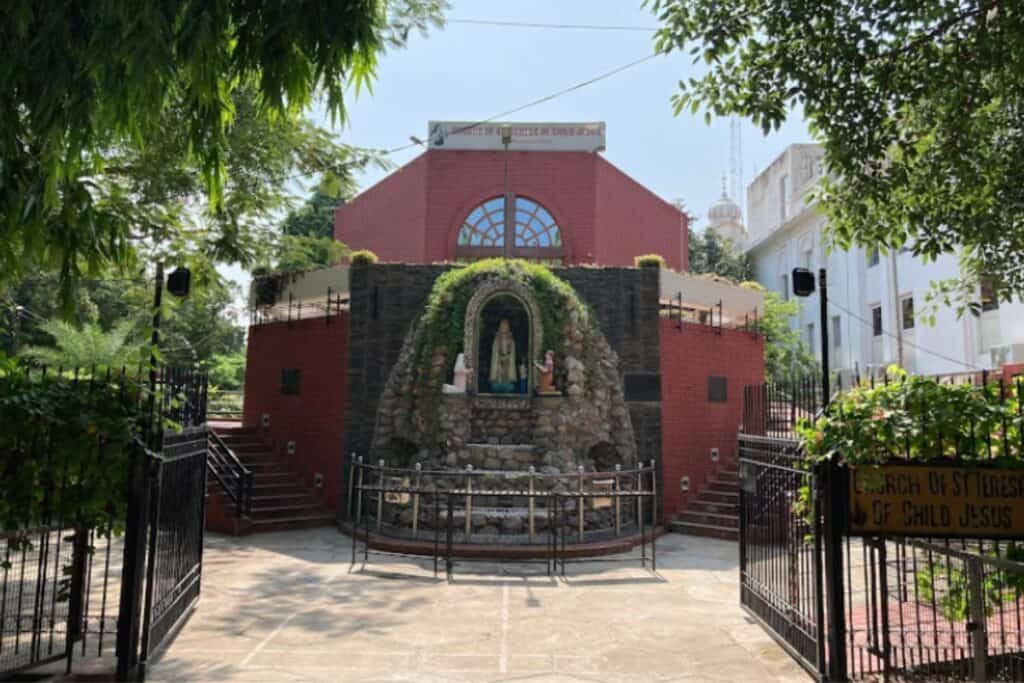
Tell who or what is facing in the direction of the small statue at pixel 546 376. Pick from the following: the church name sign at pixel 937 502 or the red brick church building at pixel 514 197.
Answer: the red brick church building

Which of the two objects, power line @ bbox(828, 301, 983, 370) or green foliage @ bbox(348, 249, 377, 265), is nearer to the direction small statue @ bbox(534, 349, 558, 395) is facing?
the green foliage

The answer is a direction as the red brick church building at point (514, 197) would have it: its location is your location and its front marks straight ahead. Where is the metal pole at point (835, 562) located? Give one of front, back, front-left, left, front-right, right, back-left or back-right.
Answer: front

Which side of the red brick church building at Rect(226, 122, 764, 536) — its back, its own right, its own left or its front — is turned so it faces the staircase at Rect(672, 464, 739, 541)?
left

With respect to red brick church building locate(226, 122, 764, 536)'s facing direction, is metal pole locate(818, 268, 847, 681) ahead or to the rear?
ahead

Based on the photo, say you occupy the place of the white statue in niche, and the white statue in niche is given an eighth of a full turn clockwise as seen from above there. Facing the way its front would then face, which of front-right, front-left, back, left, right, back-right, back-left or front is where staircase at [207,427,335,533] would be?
front-right

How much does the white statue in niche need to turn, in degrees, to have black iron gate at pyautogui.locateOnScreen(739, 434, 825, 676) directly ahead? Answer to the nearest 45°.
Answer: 0° — it already faces it

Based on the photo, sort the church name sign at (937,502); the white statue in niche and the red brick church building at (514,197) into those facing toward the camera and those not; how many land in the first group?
3

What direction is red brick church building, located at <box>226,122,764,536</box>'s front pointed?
toward the camera

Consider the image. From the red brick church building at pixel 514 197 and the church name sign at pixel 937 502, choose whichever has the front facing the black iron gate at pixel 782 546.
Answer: the red brick church building

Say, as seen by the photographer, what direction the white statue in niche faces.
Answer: facing the viewer

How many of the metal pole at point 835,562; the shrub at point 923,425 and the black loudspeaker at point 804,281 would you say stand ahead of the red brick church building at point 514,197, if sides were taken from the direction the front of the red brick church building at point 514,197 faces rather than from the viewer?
3

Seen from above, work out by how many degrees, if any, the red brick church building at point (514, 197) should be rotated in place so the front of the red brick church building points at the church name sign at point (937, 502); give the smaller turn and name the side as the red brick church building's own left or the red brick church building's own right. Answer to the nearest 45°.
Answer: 0° — it already faces it
